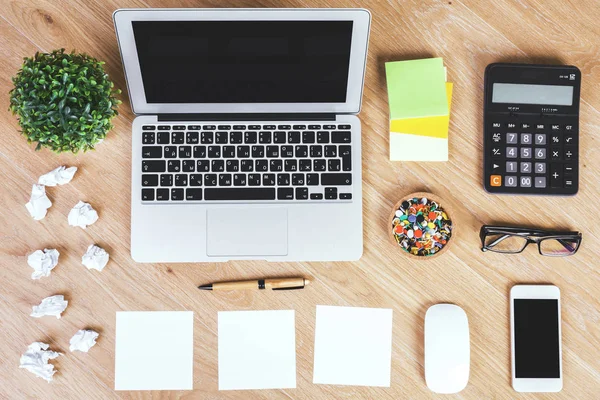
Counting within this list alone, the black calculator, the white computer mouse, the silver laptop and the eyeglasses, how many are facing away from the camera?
1

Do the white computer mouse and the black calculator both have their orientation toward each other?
yes

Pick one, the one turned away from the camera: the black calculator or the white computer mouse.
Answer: the white computer mouse

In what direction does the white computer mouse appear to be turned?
away from the camera

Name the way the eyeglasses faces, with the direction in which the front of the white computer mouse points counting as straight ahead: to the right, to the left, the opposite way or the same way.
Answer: the opposite way

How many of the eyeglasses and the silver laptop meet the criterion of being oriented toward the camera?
2

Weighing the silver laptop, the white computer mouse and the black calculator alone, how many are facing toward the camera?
2

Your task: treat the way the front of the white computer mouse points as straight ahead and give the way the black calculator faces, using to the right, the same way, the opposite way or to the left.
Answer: the opposite way

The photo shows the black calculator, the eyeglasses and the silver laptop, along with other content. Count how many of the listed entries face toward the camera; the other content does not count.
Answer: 3

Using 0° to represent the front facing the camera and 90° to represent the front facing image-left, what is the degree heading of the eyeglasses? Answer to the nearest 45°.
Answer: approximately 0°
